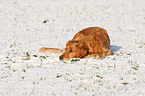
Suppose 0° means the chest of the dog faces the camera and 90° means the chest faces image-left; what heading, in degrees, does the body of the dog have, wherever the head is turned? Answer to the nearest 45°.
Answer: approximately 45°
